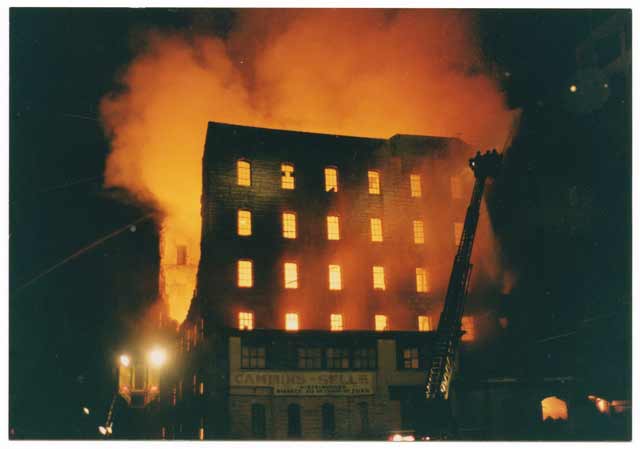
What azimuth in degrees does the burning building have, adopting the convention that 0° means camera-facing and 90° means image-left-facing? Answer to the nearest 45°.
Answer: approximately 0°
